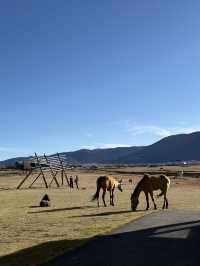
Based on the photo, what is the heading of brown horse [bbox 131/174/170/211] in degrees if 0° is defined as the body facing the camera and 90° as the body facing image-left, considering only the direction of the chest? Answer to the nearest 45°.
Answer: approximately 90°
